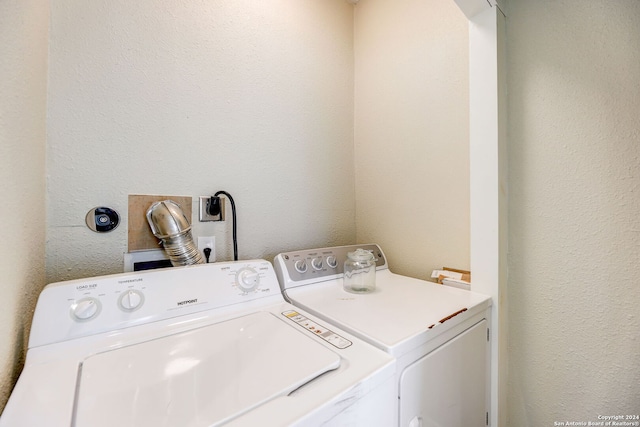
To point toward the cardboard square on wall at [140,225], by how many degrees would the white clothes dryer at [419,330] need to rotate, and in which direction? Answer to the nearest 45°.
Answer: approximately 135° to its right

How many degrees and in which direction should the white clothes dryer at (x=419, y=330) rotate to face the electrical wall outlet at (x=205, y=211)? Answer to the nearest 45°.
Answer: approximately 135° to its right

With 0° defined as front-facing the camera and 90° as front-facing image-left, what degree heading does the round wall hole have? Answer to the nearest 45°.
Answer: approximately 0°

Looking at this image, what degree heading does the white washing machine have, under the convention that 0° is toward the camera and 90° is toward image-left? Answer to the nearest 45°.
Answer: approximately 315°

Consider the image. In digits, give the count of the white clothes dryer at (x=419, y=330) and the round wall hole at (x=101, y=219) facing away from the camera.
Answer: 0

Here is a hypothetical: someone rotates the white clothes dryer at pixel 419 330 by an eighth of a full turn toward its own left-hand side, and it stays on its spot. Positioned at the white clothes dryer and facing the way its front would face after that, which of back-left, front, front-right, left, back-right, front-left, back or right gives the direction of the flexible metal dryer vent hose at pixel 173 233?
back

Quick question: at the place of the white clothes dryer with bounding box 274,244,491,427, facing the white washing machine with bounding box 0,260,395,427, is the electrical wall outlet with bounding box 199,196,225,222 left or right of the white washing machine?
right

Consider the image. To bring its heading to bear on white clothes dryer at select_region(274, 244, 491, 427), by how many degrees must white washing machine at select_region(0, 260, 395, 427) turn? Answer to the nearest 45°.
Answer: approximately 45° to its left

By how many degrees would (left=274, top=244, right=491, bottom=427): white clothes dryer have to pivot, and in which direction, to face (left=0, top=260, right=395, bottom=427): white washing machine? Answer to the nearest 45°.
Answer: approximately 90° to its right

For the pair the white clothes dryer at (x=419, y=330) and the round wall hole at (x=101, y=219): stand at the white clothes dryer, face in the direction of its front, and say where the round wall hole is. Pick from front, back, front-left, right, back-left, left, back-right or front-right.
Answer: back-right

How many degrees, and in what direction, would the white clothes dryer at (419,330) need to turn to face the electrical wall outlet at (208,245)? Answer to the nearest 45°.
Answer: approximately 135° to its right
